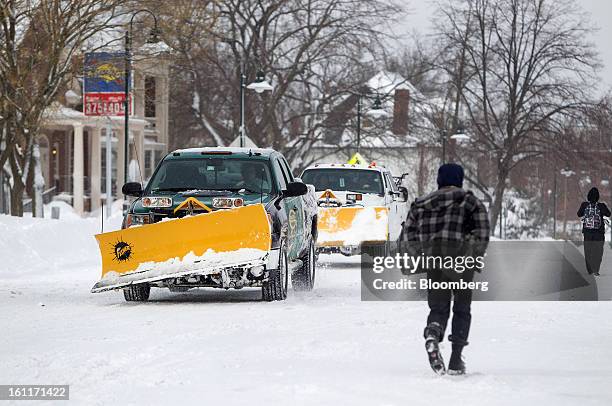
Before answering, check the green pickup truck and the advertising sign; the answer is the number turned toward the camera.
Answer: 2

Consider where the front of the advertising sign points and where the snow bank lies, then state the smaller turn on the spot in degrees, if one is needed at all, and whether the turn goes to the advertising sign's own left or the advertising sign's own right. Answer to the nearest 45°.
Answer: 0° — it already faces it

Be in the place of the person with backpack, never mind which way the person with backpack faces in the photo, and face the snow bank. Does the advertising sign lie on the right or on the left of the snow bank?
right

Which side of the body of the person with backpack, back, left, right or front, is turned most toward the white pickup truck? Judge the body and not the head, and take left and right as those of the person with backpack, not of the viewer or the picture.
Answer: left

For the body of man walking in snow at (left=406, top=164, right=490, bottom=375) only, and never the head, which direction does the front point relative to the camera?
away from the camera

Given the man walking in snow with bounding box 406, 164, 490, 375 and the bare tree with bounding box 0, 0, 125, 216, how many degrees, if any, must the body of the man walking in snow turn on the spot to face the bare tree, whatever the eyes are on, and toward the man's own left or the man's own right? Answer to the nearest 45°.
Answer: approximately 45° to the man's own left

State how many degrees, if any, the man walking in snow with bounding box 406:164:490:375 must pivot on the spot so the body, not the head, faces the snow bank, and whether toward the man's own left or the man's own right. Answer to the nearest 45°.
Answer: approximately 45° to the man's own left

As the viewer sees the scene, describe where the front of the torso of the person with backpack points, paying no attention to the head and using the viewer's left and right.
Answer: facing away from the viewer

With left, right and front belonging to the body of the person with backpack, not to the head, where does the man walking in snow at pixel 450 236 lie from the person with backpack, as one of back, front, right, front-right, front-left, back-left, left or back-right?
back

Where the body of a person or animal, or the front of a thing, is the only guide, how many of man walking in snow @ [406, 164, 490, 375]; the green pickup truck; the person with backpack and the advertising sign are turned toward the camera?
2
